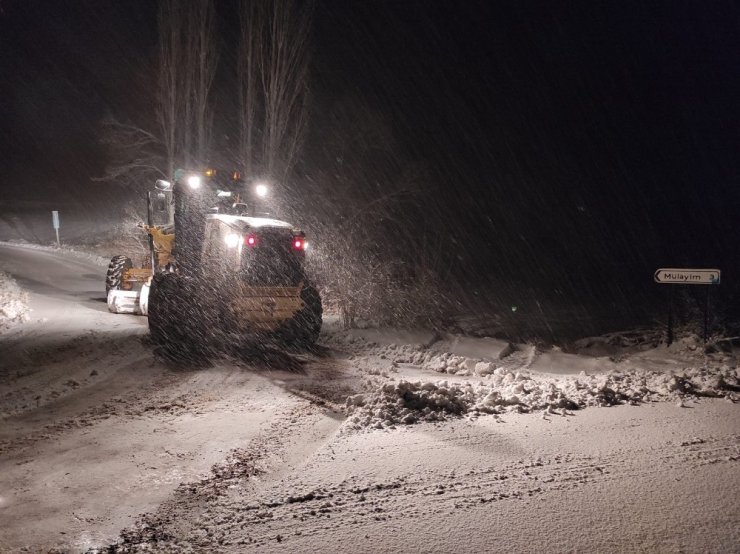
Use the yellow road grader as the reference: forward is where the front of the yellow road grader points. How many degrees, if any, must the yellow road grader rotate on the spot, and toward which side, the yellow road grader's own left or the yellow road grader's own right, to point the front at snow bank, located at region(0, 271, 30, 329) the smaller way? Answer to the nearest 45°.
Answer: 0° — it already faces it

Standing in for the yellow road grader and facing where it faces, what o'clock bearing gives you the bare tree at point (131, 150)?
The bare tree is roughly at 1 o'clock from the yellow road grader.

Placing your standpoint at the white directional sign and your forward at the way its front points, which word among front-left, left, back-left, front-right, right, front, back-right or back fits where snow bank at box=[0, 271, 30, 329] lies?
right

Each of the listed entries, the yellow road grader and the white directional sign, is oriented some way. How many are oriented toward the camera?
1

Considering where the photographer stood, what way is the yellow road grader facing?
facing away from the viewer and to the left of the viewer

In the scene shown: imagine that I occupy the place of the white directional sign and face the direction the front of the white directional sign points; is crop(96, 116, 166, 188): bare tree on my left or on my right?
on my right

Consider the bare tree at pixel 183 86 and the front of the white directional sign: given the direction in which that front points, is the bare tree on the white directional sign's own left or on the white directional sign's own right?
on the white directional sign's own right

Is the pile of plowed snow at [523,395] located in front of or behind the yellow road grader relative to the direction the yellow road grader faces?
behind

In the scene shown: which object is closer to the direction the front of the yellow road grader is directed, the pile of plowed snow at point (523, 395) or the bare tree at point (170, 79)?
the bare tree

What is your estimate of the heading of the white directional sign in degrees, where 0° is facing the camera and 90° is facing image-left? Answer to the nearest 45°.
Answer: approximately 0°

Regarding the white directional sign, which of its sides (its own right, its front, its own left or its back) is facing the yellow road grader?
right

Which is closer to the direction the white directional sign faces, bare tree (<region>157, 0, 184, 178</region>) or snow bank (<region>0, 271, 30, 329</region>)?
the snow bank
